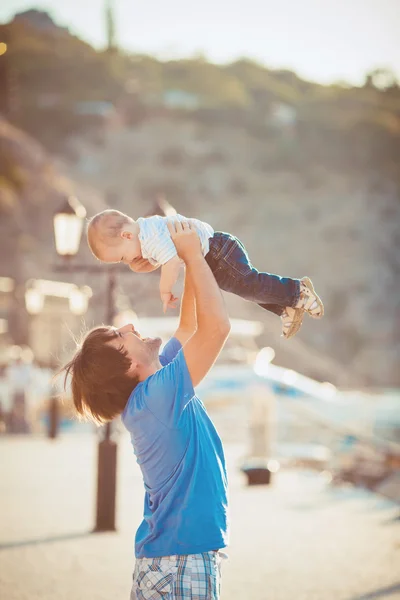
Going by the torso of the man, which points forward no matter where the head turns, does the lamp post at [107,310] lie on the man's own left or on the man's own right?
on the man's own left

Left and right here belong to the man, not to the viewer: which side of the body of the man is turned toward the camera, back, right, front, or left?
right

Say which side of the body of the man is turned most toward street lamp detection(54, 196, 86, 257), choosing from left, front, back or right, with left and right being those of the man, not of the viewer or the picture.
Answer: left
